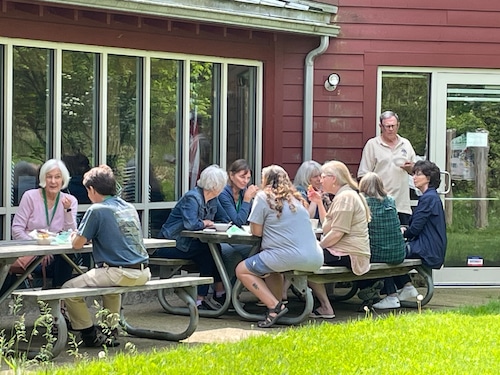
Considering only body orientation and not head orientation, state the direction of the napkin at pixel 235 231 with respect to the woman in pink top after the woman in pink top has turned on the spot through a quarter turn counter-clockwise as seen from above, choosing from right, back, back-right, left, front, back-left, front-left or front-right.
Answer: front

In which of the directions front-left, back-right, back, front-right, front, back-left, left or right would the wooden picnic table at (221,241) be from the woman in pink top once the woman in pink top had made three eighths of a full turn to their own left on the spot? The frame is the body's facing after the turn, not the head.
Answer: front-right

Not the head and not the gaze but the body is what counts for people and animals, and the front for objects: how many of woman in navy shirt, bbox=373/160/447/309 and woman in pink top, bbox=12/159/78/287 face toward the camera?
1

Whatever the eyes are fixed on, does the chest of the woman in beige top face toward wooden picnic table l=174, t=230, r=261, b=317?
yes

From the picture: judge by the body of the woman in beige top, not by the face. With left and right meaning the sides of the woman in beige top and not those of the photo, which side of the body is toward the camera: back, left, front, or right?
left

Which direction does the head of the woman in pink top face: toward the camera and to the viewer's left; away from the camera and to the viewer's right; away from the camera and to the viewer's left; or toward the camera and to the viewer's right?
toward the camera and to the viewer's right

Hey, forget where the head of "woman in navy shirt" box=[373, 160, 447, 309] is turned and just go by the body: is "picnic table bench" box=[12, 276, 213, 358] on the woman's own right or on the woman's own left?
on the woman's own left

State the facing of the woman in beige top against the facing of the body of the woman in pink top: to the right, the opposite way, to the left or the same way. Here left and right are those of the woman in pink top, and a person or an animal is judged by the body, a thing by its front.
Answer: to the right

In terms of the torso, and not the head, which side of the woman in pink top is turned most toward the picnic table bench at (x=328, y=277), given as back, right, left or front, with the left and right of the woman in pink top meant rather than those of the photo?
left

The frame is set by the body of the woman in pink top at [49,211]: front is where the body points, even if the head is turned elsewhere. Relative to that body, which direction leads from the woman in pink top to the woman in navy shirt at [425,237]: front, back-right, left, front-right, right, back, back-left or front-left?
left

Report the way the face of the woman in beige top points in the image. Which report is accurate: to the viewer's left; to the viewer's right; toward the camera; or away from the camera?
to the viewer's left

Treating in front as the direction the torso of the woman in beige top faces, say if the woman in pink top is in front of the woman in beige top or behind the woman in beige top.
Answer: in front

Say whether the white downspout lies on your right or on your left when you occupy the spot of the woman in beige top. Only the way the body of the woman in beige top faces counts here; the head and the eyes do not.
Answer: on your right

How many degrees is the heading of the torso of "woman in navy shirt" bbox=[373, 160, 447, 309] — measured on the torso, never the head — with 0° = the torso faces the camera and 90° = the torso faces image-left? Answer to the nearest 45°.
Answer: approximately 90°

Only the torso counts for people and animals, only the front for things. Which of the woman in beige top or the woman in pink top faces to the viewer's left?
the woman in beige top

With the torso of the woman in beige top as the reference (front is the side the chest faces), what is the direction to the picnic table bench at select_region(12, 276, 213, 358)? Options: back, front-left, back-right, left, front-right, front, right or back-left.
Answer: front-left

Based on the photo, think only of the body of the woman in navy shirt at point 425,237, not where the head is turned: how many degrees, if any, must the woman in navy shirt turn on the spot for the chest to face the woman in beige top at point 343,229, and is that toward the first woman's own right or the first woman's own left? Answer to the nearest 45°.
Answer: approximately 45° to the first woman's own left
